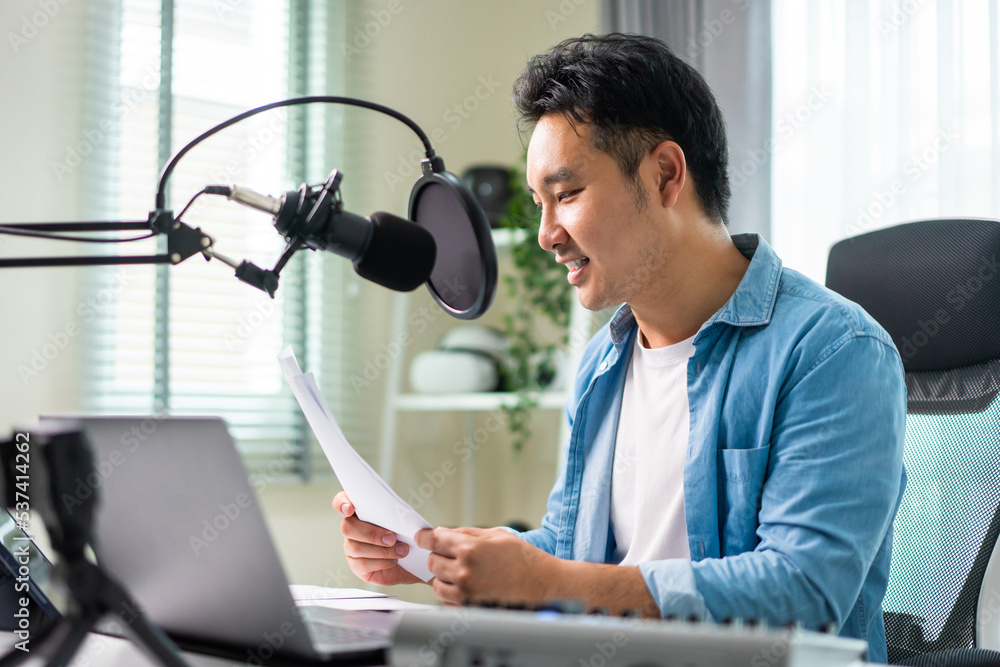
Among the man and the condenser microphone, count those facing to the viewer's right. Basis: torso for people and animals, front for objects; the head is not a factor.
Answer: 1

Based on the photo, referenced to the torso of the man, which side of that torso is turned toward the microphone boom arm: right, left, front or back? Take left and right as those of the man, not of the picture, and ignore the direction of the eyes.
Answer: front

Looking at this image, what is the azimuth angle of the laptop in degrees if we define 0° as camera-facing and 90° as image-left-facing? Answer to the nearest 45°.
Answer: approximately 225°

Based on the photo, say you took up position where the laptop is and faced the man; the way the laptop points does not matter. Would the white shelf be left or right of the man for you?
left

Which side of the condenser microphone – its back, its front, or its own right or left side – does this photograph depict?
right

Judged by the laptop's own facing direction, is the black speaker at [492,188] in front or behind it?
in front

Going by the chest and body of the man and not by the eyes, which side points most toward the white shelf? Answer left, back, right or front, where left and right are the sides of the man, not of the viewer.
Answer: right

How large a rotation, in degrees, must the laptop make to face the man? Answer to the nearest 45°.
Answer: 0° — it already faces them

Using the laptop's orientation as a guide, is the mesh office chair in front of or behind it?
in front

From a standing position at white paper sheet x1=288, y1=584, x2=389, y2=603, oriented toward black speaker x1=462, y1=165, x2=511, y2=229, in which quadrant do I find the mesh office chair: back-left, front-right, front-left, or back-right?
front-right

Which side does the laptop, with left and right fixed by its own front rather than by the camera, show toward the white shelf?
front
